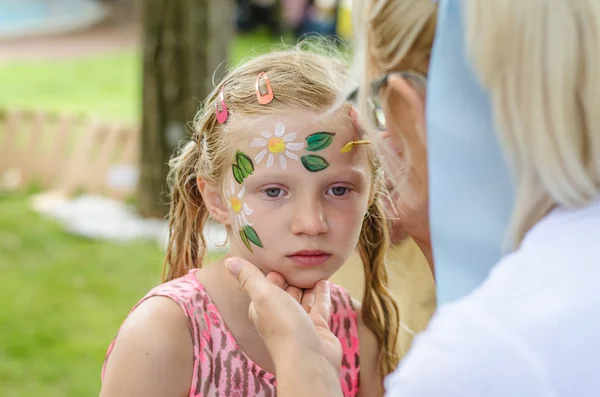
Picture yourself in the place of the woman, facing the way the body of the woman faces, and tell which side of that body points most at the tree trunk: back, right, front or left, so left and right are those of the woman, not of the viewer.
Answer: front

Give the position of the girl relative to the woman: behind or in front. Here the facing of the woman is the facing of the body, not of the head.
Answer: in front

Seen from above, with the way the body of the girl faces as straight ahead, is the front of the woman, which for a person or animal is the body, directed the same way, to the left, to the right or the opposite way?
the opposite way

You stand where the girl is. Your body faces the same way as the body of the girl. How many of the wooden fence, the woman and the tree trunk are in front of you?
1

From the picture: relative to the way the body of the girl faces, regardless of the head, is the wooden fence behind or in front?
behind

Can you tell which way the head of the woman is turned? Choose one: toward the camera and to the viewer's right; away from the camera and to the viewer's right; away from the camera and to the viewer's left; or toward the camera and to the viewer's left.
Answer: away from the camera and to the viewer's left

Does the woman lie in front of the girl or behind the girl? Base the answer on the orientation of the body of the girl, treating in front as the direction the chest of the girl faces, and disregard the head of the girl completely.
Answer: in front

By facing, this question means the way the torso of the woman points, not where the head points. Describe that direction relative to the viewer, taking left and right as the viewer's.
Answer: facing away from the viewer and to the left of the viewer
